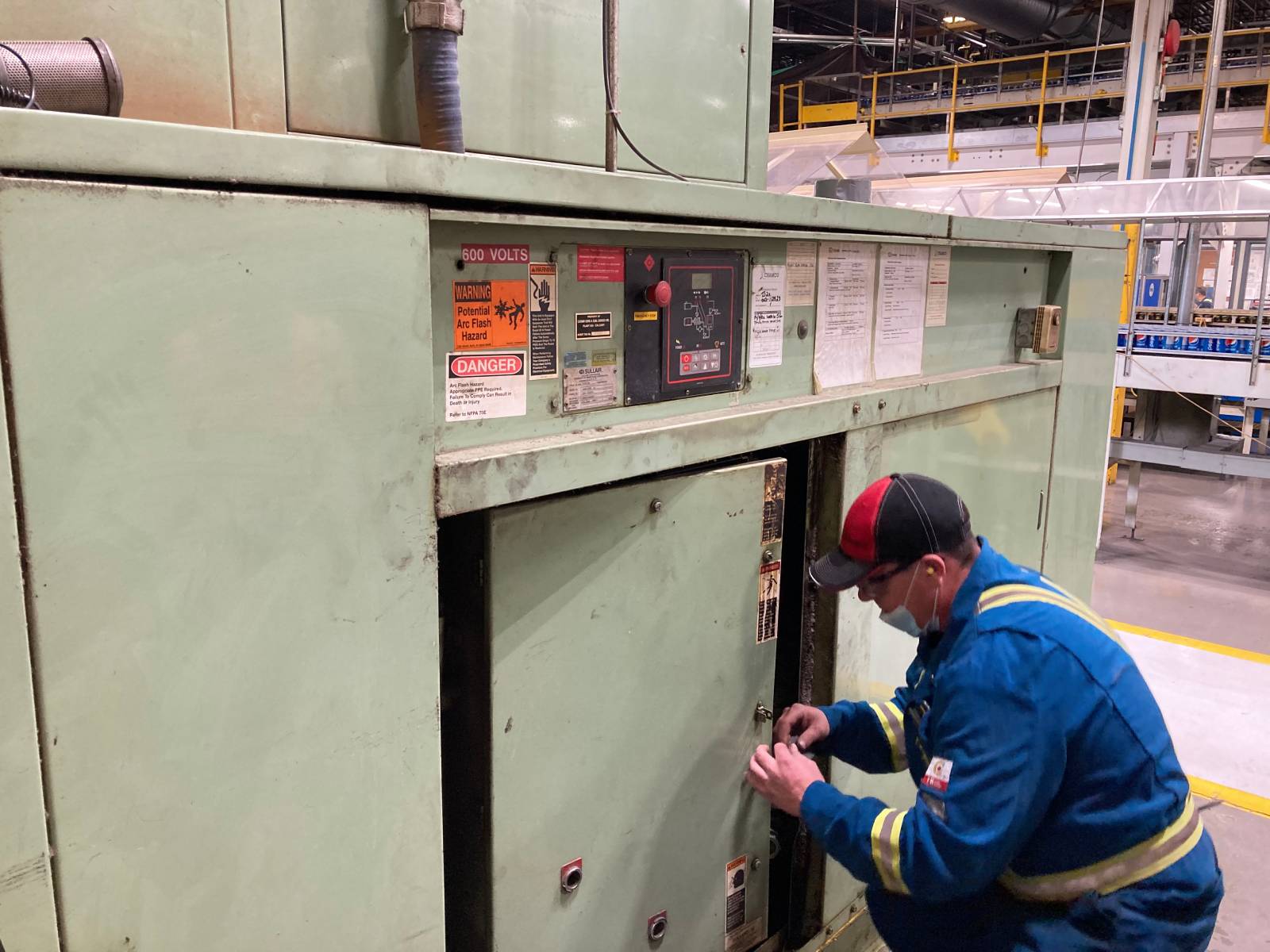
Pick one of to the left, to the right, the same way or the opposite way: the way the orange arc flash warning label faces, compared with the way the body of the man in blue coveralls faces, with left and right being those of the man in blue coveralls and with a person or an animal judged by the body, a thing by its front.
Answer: the opposite way

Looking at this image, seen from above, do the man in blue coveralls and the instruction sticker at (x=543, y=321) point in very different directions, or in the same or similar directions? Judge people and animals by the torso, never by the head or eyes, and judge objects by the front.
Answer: very different directions

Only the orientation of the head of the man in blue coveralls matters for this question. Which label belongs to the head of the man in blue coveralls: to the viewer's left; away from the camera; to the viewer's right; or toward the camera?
to the viewer's left

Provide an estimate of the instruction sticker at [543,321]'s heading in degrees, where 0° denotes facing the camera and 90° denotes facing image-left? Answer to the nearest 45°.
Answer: approximately 315°

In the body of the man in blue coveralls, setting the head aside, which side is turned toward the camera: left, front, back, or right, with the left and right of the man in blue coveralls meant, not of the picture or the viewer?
left

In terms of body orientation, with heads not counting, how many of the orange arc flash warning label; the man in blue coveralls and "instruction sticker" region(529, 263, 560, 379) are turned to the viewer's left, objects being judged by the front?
1
